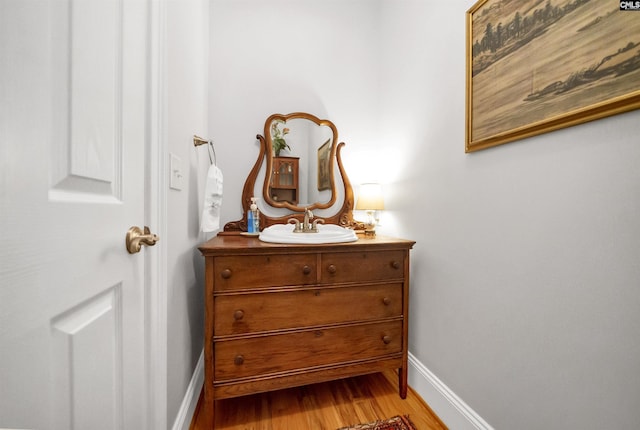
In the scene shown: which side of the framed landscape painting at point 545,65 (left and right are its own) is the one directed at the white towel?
front

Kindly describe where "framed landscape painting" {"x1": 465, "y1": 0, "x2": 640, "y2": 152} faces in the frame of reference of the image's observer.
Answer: facing the viewer and to the left of the viewer

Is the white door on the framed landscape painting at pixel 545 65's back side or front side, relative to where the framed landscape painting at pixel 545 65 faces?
on the front side

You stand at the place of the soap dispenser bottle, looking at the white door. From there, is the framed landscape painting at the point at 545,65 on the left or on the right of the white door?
left

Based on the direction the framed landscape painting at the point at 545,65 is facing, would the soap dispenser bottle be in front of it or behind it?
in front
